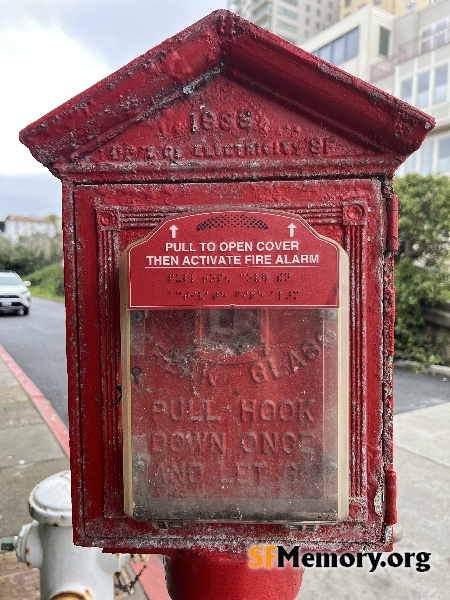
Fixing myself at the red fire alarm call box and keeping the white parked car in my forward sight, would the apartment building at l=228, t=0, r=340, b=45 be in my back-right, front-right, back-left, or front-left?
front-right

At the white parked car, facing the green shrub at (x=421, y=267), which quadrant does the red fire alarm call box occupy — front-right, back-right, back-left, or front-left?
front-right

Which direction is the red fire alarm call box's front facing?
toward the camera

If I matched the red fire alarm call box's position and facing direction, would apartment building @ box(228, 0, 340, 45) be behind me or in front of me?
behind

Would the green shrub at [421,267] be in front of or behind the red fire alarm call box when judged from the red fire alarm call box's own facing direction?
behind

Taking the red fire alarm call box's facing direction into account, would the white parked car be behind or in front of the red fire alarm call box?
behind
